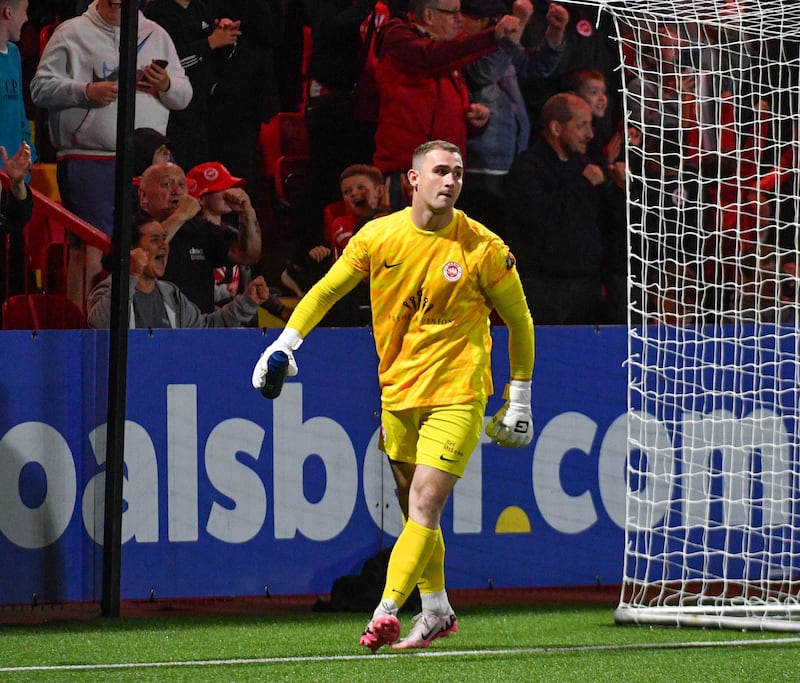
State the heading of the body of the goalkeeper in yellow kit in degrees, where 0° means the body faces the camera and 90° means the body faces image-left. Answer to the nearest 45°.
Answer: approximately 0°

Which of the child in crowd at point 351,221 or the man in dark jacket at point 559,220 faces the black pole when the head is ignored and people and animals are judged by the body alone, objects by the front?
the child in crowd

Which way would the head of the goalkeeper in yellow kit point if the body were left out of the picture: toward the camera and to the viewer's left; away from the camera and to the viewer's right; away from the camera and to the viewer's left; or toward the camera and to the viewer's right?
toward the camera and to the viewer's right

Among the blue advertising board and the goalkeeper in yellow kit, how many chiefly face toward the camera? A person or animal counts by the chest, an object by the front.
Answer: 2

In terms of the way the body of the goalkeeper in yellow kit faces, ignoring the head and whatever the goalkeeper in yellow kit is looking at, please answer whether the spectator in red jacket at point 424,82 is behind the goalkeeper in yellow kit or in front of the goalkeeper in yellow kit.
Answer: behind

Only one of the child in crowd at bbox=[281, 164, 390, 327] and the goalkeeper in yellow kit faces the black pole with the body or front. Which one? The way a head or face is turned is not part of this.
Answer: the child in crowd

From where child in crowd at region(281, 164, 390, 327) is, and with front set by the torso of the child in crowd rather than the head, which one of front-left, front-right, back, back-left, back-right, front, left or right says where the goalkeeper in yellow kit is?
front-left

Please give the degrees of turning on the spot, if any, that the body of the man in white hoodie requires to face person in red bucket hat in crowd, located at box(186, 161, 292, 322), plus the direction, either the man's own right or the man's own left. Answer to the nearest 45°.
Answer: approximately 90° to the man's own left

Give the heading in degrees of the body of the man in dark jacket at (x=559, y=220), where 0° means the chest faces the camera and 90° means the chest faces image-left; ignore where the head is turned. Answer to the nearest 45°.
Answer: approximately 315°

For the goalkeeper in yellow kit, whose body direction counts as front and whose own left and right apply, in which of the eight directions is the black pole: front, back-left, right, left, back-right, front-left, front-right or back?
back-right
